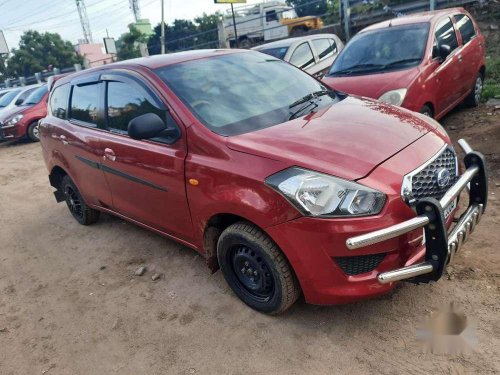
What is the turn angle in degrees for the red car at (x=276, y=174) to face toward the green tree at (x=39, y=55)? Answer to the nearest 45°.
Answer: approximately 180°

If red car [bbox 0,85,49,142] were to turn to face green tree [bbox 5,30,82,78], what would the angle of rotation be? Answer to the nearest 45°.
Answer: approximately 135° to its right

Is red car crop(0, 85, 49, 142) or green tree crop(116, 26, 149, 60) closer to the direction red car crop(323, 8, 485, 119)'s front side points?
the red car

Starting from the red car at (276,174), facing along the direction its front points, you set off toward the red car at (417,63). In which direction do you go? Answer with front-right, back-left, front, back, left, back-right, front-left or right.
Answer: left

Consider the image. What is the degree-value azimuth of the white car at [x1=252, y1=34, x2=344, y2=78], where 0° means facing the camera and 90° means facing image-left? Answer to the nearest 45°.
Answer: approximately 45°

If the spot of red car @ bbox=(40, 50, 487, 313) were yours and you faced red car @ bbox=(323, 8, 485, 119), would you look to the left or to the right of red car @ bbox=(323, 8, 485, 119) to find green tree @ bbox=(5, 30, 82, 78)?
left

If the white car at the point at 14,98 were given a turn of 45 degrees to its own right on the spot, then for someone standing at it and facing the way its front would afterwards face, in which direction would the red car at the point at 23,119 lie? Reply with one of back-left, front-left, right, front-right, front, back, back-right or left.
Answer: left

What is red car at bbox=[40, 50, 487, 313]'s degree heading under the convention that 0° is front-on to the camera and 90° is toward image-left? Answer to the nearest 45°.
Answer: approximately 315°

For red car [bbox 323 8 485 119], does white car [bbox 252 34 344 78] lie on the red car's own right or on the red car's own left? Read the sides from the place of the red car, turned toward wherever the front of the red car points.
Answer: on the red car's own right

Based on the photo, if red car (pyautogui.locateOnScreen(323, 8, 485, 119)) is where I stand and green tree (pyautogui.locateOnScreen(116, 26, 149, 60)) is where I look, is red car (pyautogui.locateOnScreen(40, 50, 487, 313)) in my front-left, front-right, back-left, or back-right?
back-left

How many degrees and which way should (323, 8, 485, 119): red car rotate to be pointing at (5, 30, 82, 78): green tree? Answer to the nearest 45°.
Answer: approximately 90° to its right

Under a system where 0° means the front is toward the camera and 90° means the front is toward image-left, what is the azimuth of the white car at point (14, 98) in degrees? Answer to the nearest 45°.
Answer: approximately 45°

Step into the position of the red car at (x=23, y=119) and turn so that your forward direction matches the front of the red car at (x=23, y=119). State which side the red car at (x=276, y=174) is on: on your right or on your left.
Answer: on your left
